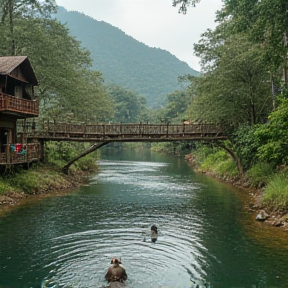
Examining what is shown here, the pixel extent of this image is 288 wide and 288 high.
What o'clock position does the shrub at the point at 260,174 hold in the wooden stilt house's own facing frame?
The shrub is roughly at 11 o'clock from the wooden stilt house.

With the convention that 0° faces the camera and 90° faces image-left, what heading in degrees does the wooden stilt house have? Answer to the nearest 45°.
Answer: approximately 315°

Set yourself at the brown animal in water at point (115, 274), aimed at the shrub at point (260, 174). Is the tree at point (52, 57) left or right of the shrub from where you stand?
left

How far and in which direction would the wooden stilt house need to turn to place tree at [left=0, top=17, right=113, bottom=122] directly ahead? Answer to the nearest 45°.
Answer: approximately 90° to its left

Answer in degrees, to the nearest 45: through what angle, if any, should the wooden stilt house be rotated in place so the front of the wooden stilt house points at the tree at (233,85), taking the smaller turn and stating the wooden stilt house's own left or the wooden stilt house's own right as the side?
approximately 45° to the wooden stilt house's own left
